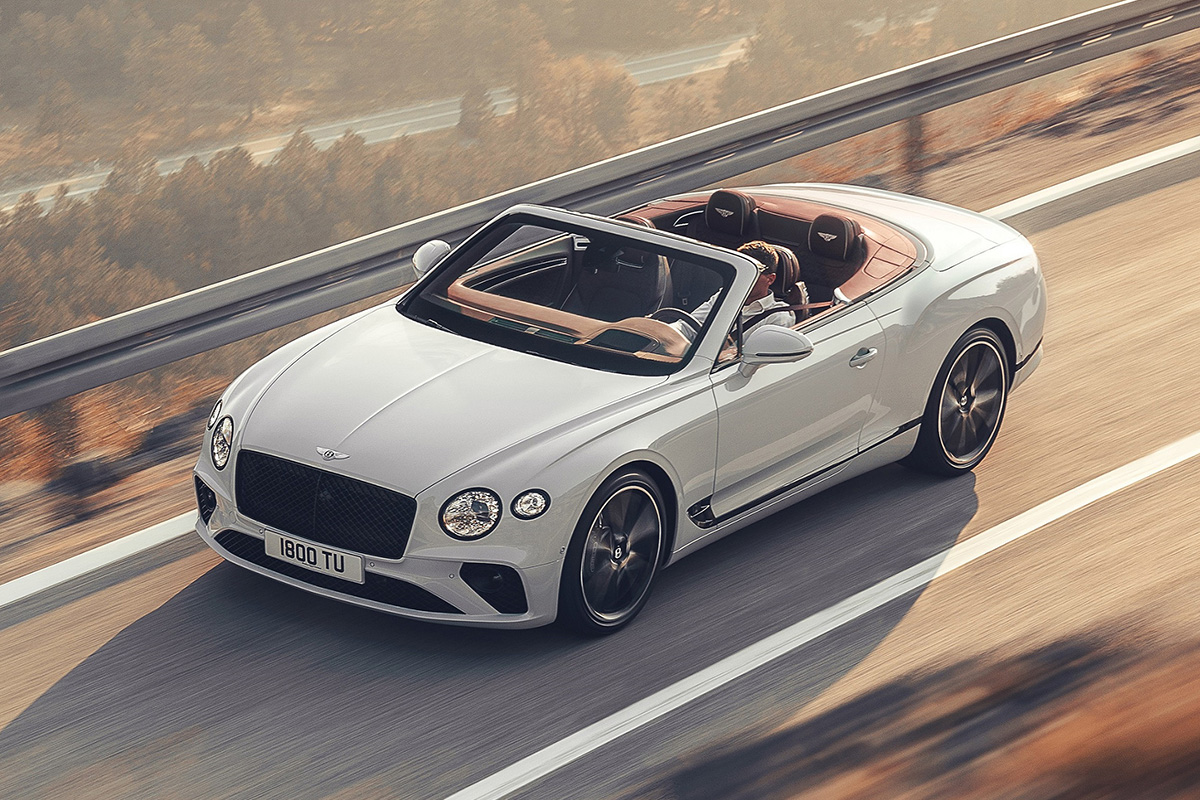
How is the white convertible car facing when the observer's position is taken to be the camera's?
facing the viewer and to the left of the viewer
